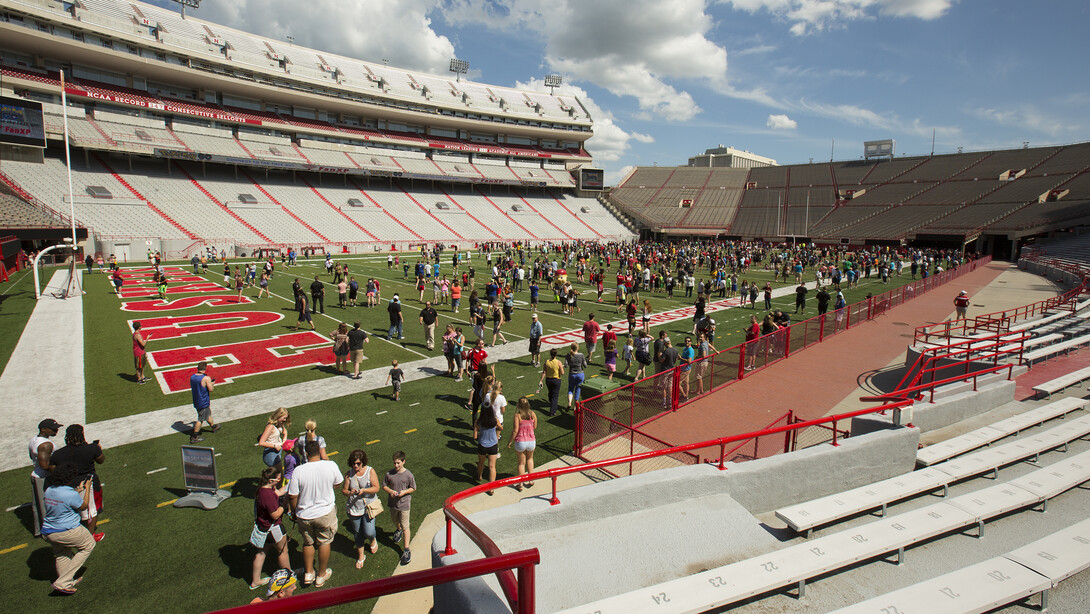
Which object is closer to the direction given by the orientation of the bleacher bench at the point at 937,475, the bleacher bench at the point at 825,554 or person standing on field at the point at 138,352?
the person standing on field

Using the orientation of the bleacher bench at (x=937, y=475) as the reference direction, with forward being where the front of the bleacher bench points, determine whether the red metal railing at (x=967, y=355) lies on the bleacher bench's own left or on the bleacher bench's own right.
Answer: on the bleacher bench's own right

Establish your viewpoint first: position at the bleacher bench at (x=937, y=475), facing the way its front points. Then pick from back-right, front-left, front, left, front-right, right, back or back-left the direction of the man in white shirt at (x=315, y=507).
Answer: left

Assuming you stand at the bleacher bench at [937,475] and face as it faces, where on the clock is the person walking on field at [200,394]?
The person walking on field is roughly at 10 o'clock from the bleacher bench.

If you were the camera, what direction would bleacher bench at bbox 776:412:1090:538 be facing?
facing away from the viewer and to the left of the viewer

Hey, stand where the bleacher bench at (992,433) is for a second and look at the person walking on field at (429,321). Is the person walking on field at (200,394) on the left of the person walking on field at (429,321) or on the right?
left

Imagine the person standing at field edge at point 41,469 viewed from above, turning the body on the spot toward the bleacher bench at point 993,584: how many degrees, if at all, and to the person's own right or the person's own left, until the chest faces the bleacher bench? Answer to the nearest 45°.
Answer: approximately 45° to the person's own right

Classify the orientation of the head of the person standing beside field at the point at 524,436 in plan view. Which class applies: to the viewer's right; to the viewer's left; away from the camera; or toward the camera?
away from the camera

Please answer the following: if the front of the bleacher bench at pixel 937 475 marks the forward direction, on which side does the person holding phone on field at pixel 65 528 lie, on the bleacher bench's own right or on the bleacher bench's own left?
on the bleacher bench's own left

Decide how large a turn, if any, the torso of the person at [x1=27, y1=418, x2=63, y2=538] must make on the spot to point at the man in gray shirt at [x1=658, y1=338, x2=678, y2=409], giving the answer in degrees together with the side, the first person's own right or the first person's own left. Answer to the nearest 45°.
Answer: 0° — they already face them

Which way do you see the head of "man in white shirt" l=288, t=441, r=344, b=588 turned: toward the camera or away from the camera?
away from the camera

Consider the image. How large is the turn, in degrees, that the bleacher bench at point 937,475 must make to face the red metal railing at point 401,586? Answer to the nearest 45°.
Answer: approximately 135° to its left
